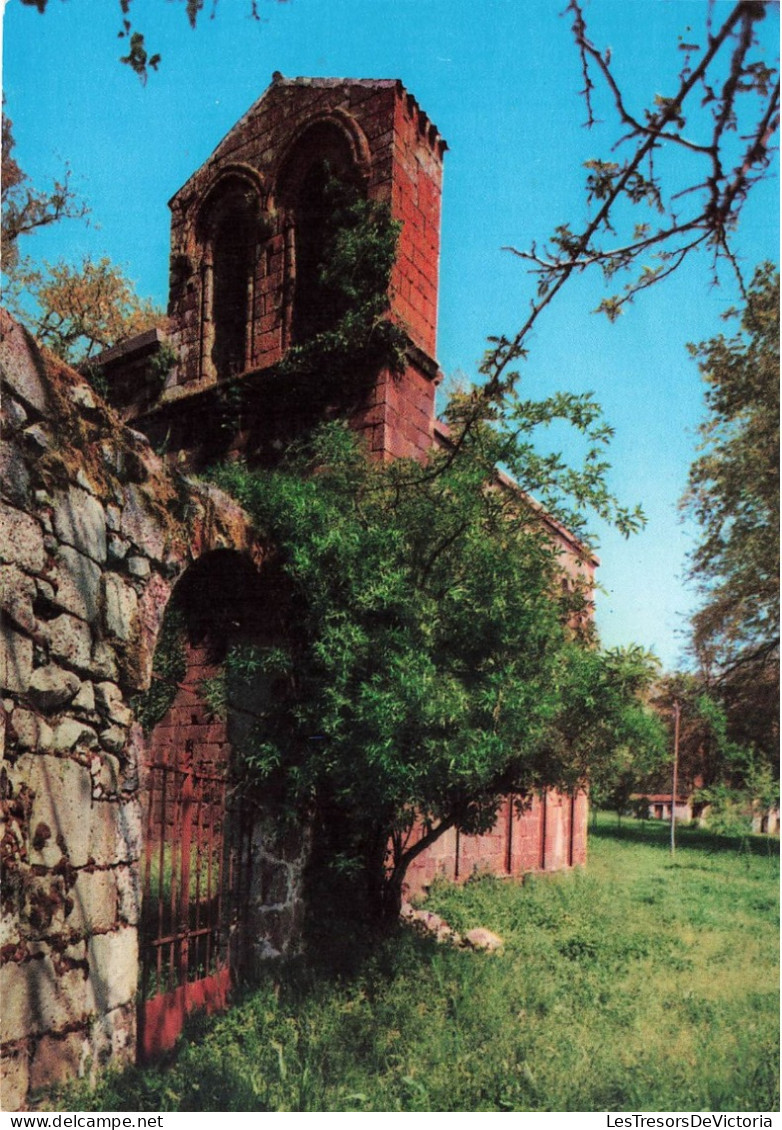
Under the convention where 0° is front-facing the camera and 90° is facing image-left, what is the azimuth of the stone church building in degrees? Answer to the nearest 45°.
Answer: approximately 45°

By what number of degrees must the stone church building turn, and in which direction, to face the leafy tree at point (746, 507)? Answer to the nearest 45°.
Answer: approximately 135° to its left
